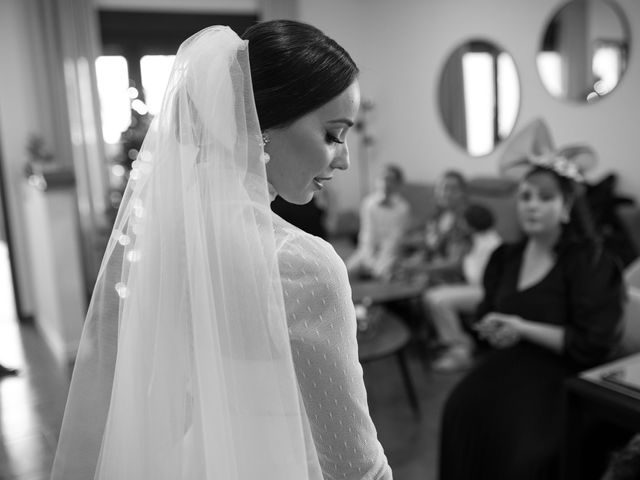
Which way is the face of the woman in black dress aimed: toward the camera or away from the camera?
toward the camera

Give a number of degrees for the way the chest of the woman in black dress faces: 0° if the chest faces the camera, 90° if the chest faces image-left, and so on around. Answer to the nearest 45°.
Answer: approximately 45°

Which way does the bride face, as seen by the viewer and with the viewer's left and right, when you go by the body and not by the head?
facing away from the viewer and to the right of the viewer

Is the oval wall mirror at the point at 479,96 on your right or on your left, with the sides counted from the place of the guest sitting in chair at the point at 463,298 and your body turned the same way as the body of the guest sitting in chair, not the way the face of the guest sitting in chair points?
on your right

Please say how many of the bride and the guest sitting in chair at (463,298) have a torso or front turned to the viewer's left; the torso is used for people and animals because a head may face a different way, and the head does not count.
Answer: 1

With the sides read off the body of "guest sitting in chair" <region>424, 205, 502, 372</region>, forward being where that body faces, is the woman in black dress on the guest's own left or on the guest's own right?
on the guest's own left

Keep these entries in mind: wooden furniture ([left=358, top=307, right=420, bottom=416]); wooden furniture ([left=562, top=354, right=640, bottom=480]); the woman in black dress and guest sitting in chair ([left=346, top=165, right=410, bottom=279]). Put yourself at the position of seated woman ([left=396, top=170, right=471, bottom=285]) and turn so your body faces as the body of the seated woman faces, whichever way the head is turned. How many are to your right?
1

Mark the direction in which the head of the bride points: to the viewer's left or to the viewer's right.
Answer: to the viewer's right

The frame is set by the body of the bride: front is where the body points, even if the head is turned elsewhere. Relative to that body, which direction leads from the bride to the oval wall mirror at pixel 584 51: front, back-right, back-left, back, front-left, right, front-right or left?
front

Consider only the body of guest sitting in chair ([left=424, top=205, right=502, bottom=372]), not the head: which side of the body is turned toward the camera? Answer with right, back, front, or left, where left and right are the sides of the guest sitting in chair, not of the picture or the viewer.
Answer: left

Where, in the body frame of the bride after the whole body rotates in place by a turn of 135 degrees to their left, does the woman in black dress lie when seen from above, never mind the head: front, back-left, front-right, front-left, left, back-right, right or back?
back-right

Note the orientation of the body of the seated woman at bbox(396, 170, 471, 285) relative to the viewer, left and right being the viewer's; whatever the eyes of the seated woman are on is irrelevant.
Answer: facing the viewer and to the left of the viewer

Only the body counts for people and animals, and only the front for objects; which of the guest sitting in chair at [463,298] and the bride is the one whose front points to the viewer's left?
the guest sitting in chair

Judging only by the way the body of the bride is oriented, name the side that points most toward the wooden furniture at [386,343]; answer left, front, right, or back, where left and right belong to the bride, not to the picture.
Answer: front

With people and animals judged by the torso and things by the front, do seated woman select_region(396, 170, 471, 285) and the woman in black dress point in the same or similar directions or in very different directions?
same or similar directions
